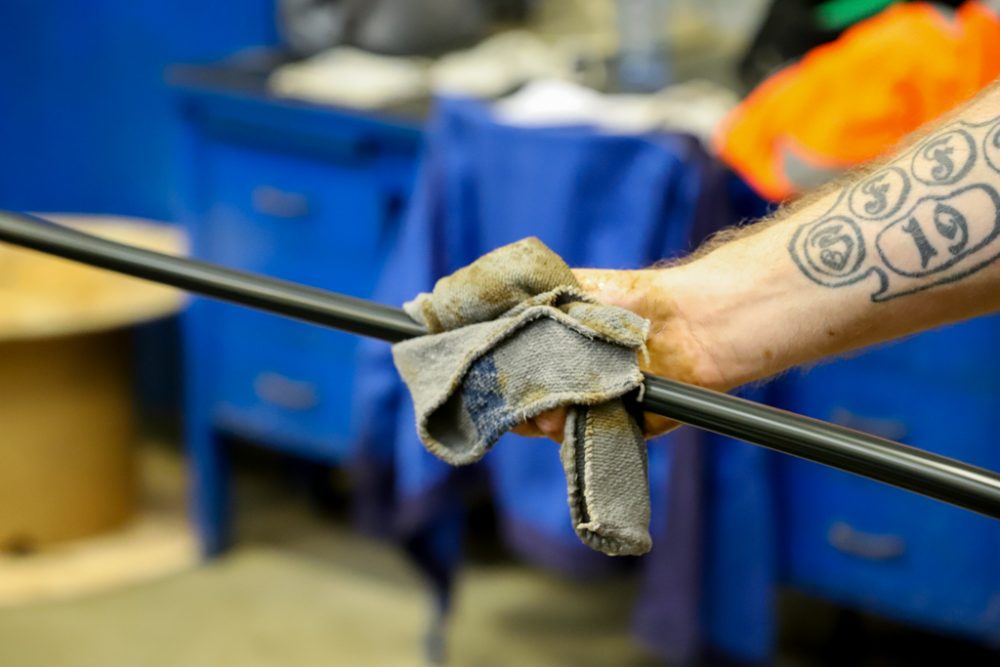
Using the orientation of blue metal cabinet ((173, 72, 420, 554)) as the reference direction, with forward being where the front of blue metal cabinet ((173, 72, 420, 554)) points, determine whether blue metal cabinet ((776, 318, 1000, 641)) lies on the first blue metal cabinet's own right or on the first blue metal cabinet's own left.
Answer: on the first blue metal cabinet's own left

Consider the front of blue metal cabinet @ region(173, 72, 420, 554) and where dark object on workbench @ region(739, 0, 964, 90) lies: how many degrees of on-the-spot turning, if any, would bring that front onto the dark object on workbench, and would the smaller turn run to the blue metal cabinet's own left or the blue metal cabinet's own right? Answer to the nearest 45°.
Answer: approximately 135° to the blue metal cabinet's own left

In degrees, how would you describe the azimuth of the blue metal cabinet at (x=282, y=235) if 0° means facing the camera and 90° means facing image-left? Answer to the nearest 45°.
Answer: approximately 45°

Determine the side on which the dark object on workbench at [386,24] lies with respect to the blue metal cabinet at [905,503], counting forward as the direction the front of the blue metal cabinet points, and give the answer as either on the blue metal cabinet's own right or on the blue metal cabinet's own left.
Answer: on the blue metal cabinet's own right

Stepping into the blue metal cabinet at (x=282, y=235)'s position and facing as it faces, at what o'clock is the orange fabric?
The orange fabric is roughly at 9 o'clock from the blue metal cabinet.
